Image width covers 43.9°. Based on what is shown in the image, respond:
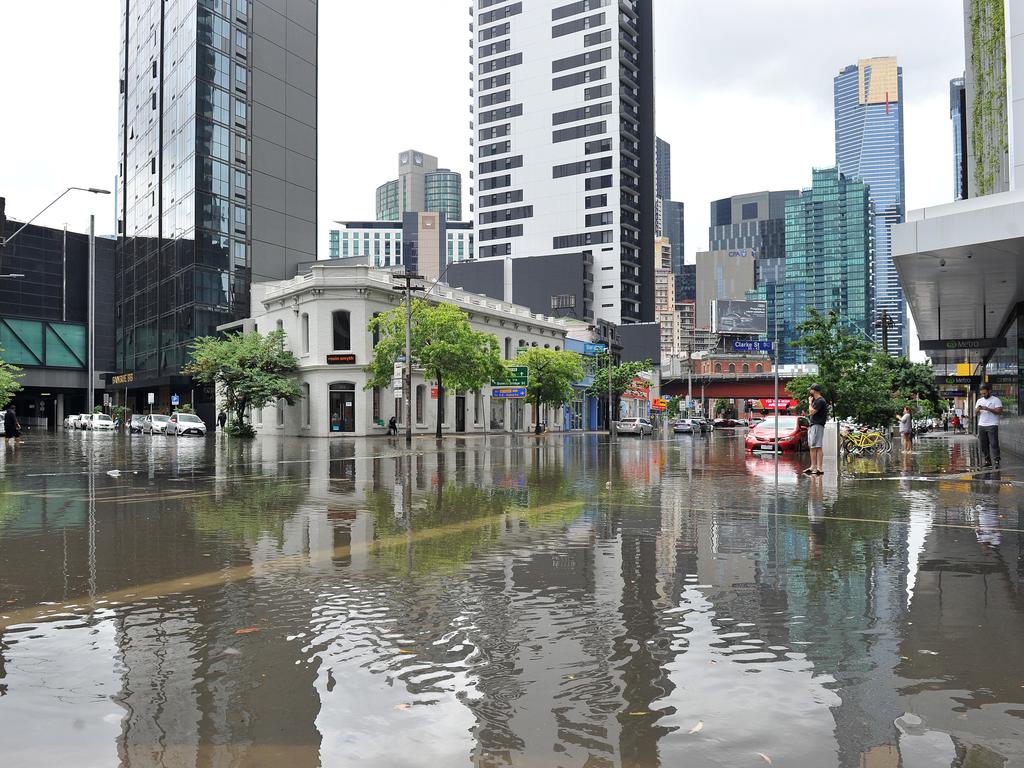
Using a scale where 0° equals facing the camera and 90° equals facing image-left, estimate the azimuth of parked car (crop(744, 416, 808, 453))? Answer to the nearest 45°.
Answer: approximately 45°

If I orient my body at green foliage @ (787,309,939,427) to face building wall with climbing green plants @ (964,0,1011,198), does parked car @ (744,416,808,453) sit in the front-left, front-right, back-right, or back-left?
back-right

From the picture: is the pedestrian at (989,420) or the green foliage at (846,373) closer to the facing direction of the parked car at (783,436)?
the pedestrian

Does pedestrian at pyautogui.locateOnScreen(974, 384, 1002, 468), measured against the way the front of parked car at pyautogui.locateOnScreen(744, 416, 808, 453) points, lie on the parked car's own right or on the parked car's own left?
on the parked car's own left

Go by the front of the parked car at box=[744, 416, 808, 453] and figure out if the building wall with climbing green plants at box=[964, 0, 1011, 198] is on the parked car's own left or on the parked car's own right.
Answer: on the parked car's own left
